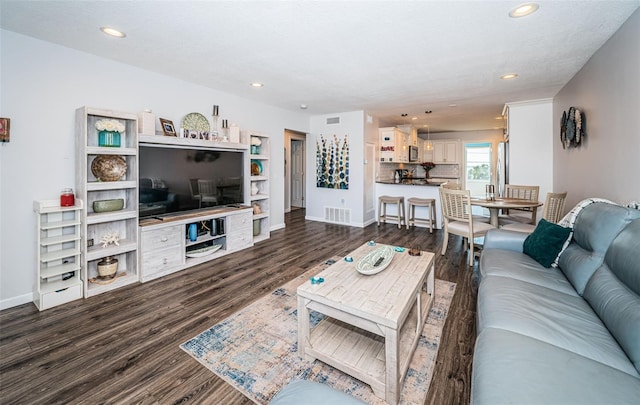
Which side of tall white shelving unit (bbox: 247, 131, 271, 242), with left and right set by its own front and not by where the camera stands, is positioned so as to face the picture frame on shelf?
right

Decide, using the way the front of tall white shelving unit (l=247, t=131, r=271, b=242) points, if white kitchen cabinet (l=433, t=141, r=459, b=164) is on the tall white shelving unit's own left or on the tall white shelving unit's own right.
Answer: on the tall white shelving unit's own left

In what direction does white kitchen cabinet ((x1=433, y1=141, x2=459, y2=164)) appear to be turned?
toward the camera

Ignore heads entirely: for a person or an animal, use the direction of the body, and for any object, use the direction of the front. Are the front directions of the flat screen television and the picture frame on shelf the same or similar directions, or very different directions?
same or similar directions

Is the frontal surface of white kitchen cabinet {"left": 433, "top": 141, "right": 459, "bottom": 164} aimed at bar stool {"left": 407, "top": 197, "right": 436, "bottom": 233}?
yes

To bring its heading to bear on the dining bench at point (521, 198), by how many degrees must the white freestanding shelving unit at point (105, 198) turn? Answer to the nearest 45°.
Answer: approximately 45° to its left

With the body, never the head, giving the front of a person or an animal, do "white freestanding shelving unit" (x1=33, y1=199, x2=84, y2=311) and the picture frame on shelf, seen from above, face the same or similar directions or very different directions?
same or similar directions

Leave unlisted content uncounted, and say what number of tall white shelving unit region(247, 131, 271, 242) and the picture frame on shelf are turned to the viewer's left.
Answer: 0

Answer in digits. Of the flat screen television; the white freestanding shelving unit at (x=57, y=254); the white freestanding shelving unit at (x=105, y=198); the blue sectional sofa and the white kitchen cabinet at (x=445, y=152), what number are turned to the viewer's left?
1

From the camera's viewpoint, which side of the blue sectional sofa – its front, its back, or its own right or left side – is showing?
left
